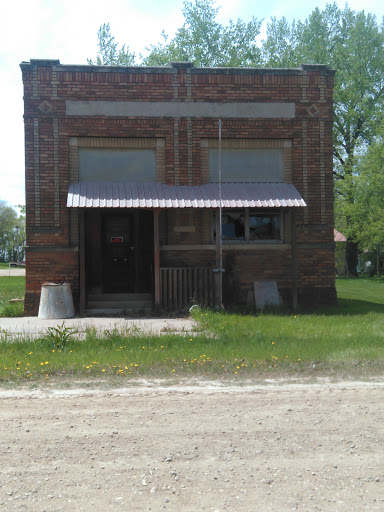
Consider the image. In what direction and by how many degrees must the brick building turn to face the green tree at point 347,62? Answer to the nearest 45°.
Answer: approximately 135° to its left

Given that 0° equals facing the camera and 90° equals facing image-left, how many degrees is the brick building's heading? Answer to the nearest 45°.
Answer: approximately 0°
